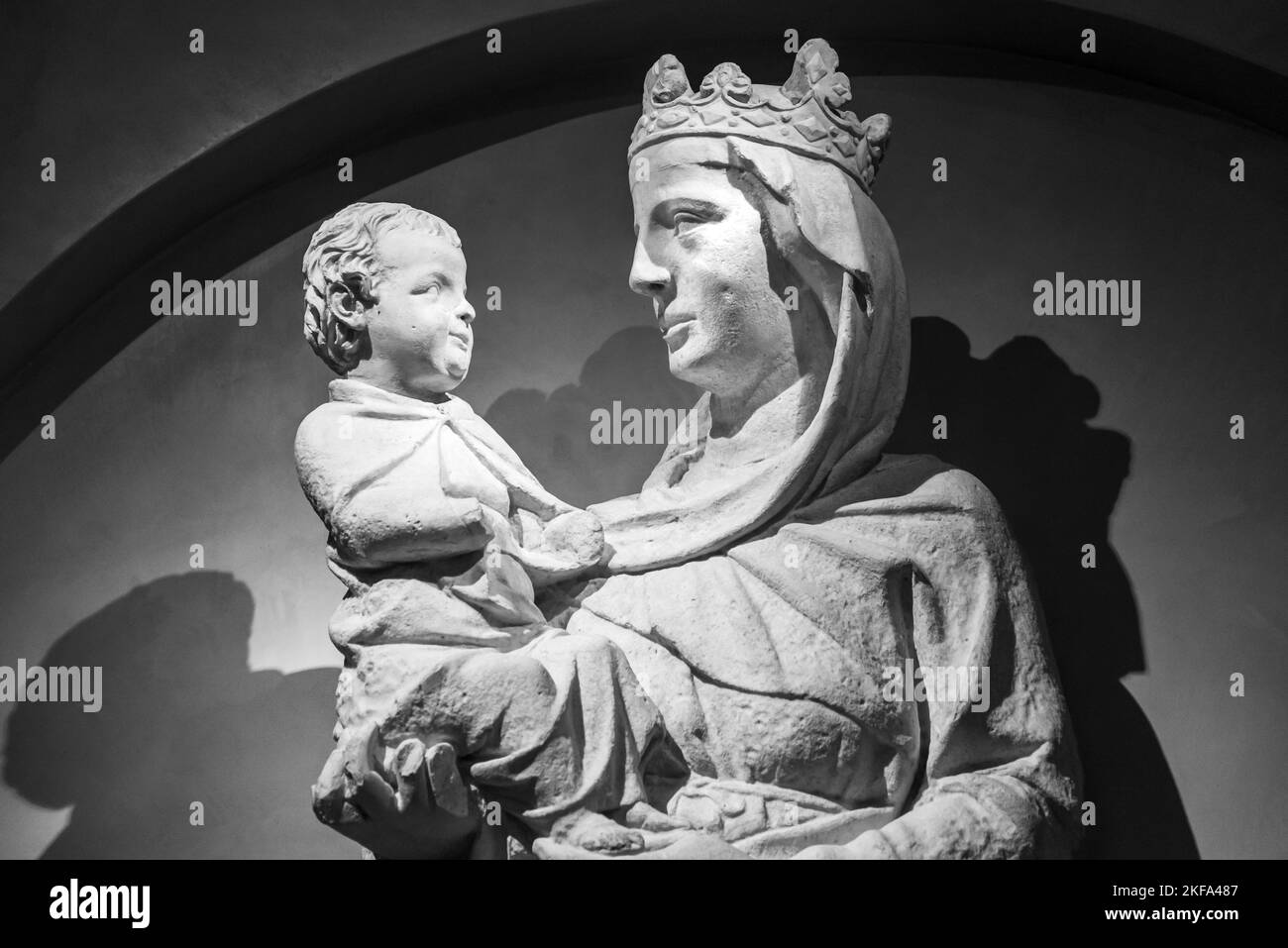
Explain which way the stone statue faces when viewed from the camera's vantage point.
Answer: facing the viewer and to the left of the viewer
